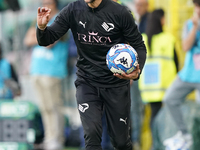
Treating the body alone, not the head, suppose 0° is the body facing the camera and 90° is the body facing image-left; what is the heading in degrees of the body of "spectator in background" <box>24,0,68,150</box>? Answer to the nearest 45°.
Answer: approximately 45°

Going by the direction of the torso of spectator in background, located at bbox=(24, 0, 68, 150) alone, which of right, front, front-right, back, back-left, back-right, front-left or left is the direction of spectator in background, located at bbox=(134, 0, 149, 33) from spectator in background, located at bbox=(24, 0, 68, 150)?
back-left

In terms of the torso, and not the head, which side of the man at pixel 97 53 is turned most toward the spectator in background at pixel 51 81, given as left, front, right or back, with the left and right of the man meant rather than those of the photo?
back

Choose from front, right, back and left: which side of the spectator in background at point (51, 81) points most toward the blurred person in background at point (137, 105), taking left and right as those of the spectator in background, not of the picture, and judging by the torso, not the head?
left

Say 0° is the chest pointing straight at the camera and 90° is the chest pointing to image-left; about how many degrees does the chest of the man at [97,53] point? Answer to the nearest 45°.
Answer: approximately 0°
